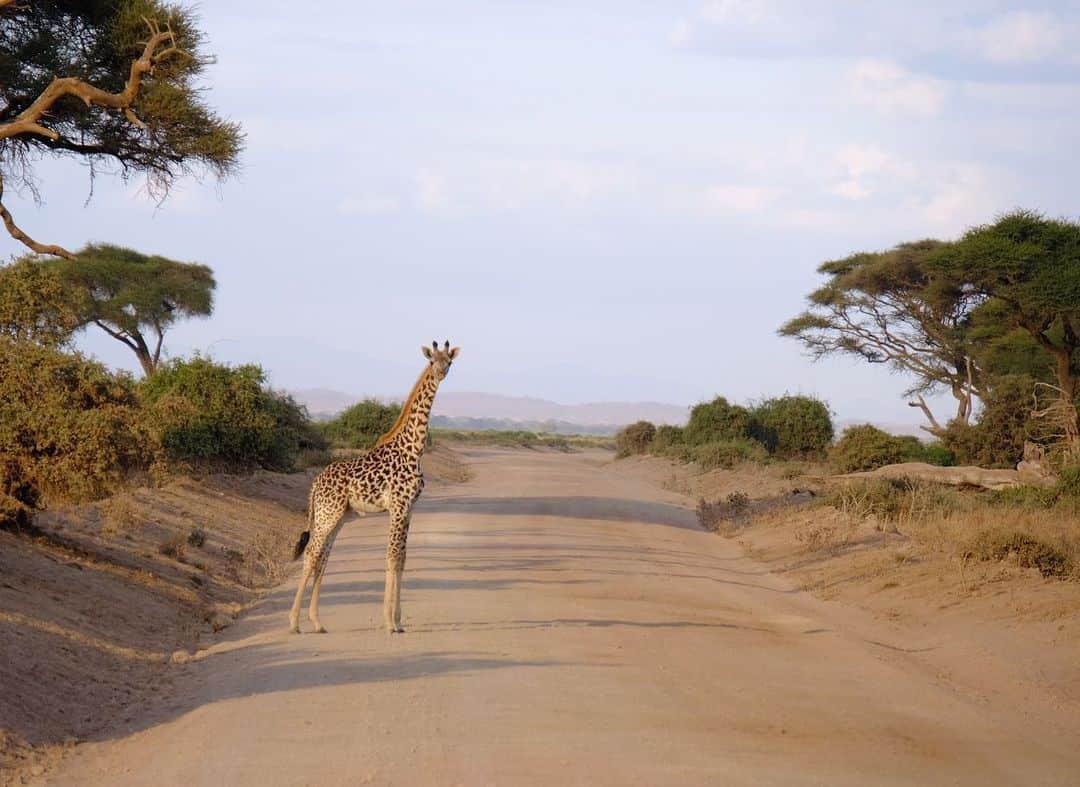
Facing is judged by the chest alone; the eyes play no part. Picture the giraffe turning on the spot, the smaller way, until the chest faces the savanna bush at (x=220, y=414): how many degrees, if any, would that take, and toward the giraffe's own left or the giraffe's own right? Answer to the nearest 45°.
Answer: approximately 90° to the giraffe's own left

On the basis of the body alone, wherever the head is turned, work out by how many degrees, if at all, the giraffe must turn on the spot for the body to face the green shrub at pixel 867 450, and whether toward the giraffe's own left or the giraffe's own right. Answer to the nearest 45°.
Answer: approximately 45° to the giraffe's own left

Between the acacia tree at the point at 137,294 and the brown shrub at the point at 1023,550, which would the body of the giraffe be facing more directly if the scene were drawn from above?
the brown shrub

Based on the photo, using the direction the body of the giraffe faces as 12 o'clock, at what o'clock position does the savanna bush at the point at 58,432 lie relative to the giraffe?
The savanna bush is roughly at 7 o'clock from the giraffe.

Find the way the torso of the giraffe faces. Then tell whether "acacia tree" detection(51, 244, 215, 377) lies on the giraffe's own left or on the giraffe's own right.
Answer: on the giraffe's own left

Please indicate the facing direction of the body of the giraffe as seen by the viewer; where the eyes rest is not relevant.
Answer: to the viewer's right
